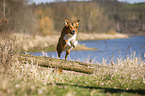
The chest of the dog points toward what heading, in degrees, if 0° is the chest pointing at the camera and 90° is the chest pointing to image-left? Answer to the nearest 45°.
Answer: approximately 315°
